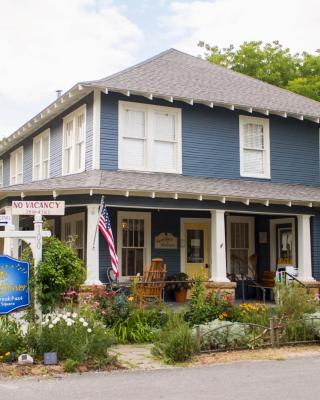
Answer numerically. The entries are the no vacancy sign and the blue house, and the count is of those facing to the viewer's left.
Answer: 0

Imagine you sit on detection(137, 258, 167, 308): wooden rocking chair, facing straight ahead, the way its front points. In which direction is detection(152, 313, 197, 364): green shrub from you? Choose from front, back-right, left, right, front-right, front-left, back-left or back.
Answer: front-left

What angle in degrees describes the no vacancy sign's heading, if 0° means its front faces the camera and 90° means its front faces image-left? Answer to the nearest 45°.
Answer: approximately 0°

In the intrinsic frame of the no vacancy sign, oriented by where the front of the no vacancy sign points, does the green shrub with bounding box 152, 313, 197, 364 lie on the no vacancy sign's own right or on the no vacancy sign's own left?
on the no vacancy sign's own left

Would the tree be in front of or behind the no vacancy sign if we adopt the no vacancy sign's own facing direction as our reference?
behind

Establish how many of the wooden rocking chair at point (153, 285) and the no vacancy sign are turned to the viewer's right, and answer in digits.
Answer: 0

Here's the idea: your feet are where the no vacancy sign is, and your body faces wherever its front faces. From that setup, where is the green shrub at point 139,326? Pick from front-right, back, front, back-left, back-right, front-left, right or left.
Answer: back-left

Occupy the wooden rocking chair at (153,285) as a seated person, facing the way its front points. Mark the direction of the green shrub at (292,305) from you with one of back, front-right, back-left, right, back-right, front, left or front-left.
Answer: left

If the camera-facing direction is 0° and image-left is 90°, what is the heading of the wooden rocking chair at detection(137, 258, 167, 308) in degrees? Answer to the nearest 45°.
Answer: approximately 45°
